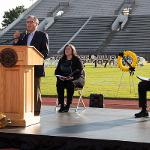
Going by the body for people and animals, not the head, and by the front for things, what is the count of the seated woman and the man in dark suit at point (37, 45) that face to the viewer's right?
0

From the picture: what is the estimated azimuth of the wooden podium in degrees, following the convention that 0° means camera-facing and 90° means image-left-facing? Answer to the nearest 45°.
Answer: approximately 45°

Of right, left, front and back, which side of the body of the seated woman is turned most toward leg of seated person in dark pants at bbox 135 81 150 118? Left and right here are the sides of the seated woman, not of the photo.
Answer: left

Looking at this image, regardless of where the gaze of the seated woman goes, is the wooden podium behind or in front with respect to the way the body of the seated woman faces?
in front
